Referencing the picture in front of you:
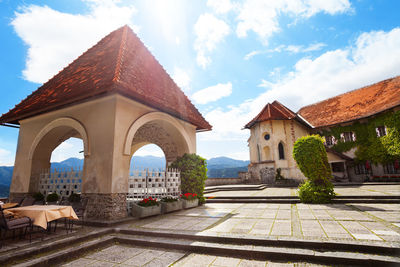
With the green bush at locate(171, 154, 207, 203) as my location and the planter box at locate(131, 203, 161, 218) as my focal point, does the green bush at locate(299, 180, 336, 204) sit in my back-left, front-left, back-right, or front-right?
back-left

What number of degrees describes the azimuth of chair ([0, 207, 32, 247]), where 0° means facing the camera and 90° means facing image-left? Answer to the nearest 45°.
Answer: approximately 225°

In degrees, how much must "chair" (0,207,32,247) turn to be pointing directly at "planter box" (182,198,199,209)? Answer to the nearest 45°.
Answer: approximately 45° to its right

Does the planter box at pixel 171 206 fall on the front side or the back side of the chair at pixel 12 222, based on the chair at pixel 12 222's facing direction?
on the front side

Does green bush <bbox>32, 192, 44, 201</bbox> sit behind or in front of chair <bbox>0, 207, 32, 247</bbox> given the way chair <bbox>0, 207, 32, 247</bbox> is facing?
in front

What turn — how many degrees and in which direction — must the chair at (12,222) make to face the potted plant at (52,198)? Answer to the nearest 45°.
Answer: approximately 45° to its left

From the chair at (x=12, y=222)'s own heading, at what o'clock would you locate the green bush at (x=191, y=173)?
The green bush is roughly at 1 o'clock from the chair.

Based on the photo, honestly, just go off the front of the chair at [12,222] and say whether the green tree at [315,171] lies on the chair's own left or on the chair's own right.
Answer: on the chair's own right
